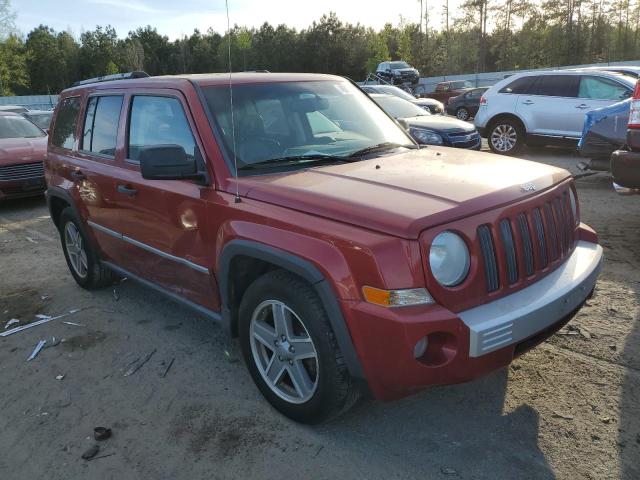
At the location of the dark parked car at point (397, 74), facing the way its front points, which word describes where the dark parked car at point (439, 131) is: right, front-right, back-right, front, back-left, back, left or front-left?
front-right

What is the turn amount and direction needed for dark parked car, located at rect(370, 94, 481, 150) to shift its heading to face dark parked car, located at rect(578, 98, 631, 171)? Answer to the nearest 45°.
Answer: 0° — it already faces it

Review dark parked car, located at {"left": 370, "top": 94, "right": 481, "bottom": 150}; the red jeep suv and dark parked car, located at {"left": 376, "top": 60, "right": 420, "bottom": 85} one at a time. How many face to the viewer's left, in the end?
0

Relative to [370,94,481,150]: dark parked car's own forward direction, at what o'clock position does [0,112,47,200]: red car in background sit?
The red car in background is roughly at 4 o'clock from the dark parked car.

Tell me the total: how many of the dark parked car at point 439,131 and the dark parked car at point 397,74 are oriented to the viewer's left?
0

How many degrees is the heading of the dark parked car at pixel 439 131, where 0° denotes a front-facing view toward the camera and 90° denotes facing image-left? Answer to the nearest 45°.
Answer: approximately 315°

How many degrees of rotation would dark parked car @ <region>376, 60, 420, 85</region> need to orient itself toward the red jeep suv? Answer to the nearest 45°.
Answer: approximately 45° to its right

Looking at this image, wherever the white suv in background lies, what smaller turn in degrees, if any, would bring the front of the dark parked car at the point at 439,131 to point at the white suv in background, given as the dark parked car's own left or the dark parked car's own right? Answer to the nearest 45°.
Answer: approximately 90° to the dark parked car's own left

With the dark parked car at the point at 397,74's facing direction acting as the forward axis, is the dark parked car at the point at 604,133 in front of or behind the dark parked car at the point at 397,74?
in front

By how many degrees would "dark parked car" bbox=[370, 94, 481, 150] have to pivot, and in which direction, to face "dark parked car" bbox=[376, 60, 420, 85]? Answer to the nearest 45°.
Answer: approximately 135° to its left

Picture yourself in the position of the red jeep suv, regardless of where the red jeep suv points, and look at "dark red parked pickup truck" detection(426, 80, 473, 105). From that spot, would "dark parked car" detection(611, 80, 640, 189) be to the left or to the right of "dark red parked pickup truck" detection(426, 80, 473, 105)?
right

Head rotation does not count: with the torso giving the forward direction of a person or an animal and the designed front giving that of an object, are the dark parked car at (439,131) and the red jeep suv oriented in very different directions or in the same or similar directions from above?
same or similar directions
